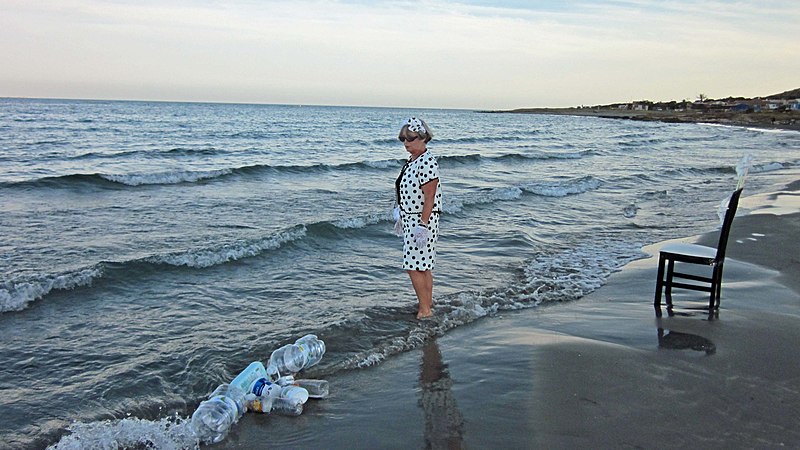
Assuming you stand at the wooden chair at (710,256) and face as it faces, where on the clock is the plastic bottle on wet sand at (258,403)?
The plastic bottle on wet sand is roughly at 10 o'clock from the wooden chair.

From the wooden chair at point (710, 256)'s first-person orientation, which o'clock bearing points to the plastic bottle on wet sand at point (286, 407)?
The plastic bottle on wet sand is roughly at 10 o'clock from the wooden chair.

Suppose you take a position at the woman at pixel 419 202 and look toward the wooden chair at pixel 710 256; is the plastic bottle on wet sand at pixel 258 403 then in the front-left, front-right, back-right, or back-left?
back-right

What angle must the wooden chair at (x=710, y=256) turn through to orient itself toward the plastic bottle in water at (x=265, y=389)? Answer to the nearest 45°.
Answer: approximately 45° to its left

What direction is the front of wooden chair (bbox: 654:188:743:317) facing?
to the viewer's left

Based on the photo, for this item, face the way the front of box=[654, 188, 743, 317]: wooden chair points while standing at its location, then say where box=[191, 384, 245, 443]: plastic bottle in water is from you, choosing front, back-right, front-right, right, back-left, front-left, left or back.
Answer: front-left

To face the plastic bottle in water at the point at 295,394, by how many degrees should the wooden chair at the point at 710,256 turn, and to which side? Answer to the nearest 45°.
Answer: approximately 45° to its left
